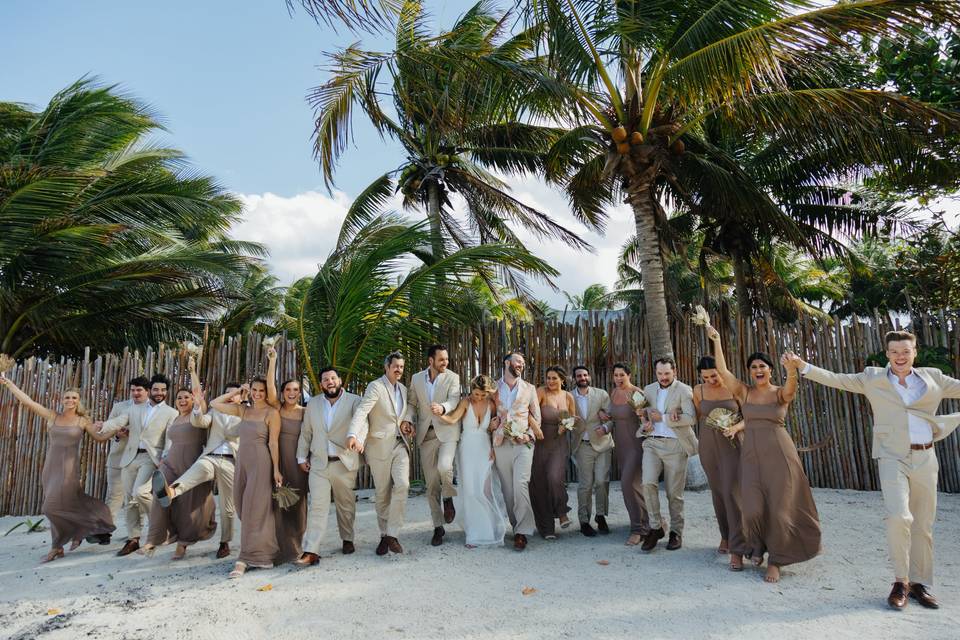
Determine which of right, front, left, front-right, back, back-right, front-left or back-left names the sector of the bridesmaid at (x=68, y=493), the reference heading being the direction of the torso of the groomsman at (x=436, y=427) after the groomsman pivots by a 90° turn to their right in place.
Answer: front

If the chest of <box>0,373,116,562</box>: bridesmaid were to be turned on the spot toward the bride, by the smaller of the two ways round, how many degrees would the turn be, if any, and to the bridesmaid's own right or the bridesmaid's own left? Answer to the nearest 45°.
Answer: approximately 45° to the bridesmaid's own left

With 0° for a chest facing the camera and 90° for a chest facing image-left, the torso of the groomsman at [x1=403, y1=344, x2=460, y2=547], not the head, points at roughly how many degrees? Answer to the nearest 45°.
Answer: approximately 0°

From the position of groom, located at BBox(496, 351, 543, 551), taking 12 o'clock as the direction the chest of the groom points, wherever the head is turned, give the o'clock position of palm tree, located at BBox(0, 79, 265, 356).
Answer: The palm tree is roughly at 4 o'clock from the groom.

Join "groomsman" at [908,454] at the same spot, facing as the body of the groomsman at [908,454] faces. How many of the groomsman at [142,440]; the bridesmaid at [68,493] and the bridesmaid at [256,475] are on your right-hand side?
3

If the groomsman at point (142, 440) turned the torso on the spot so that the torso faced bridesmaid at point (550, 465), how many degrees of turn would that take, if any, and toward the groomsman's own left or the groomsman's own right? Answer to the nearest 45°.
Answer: approximately 45° to the groomsman's own left

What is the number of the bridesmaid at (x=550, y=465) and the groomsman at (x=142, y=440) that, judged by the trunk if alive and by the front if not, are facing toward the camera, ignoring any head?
2

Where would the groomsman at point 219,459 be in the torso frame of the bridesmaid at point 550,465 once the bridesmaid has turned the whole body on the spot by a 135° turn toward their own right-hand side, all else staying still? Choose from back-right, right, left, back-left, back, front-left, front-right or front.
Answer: front-left

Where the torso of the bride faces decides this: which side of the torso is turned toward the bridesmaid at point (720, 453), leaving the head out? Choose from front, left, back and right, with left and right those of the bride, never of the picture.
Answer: left
